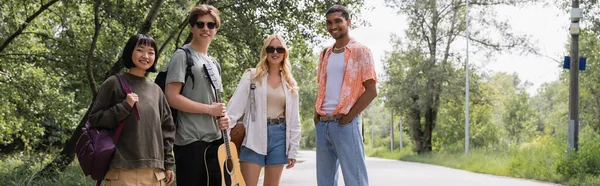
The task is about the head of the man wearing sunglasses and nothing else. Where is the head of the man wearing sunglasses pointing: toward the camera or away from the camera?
toward the camera

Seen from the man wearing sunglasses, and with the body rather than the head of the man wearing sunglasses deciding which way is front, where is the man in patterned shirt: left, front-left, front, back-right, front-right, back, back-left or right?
front-left

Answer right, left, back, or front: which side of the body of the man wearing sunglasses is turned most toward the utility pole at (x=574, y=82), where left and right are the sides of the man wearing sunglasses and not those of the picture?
left

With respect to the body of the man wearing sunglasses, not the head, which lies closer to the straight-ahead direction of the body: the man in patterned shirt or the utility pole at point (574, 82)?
the man in patterned shirt

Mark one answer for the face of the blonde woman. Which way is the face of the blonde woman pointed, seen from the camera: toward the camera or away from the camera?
toward the camera
